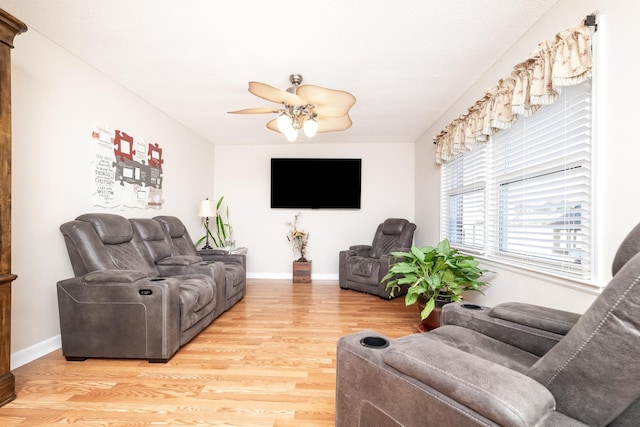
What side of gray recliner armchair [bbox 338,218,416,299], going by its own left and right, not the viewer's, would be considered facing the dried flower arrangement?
right

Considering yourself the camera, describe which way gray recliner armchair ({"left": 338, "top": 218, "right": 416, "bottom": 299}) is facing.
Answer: facing the viewer and to the left of the viewer

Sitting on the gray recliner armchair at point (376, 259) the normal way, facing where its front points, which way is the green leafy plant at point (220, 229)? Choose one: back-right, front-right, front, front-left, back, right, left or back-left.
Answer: front-right

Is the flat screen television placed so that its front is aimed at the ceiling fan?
yes

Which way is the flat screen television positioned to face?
toward the camera

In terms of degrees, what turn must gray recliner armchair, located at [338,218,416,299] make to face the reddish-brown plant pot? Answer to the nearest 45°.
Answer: approximately 45° to its left

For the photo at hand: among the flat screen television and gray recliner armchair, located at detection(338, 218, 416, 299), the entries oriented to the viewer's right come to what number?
0

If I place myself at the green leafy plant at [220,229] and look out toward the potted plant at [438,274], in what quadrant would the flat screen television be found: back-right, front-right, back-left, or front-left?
front-left

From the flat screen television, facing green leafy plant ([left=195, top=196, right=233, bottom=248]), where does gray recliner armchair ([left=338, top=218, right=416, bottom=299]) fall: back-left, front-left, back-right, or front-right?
back-left

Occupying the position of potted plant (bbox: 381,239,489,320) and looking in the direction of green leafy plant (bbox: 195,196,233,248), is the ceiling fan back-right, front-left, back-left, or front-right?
front-left
